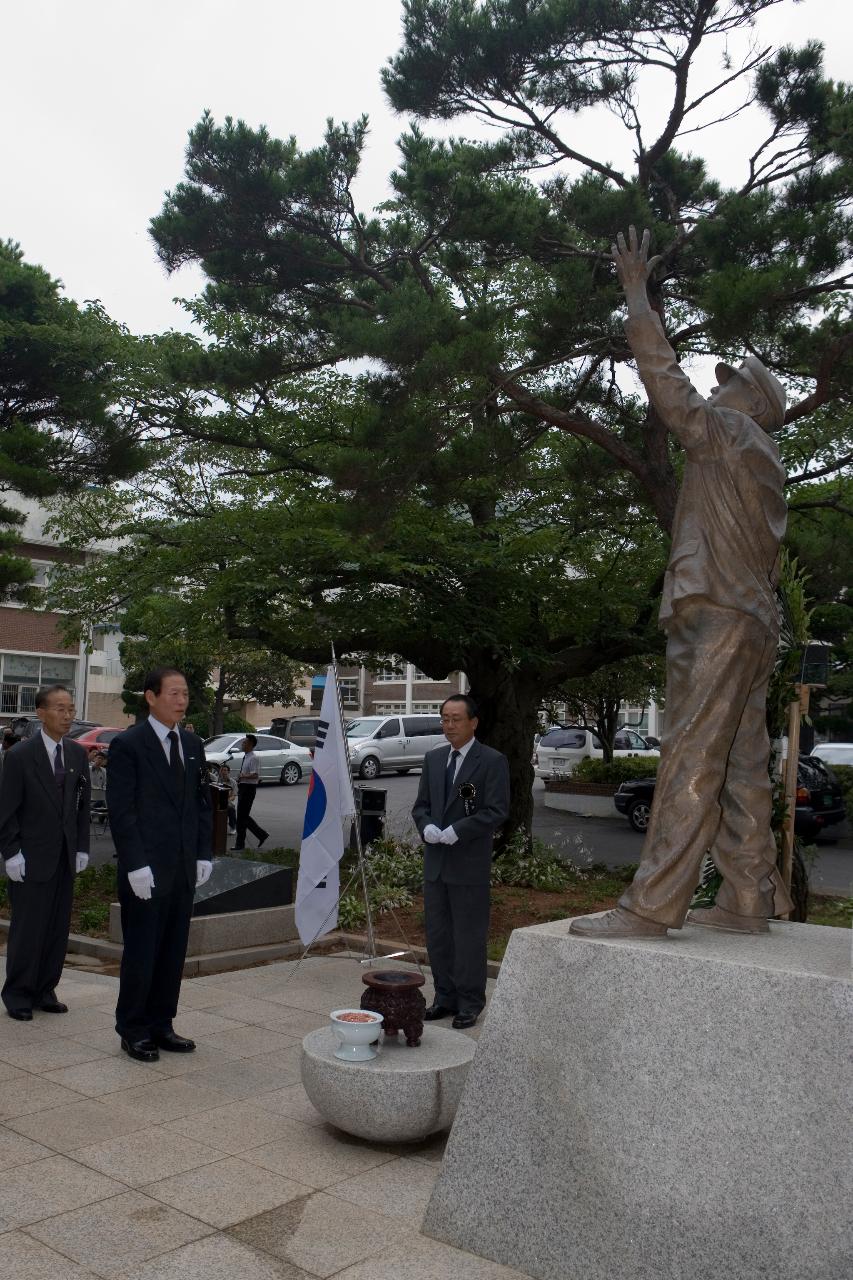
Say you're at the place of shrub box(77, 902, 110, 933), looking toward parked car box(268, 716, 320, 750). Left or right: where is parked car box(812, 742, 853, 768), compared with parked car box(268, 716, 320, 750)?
right

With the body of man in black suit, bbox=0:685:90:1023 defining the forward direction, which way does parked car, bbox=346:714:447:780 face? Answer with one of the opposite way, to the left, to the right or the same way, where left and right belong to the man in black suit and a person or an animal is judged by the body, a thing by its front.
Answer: to the right

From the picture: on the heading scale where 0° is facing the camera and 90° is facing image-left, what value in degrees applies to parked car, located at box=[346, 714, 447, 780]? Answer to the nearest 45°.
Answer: approximately 45°

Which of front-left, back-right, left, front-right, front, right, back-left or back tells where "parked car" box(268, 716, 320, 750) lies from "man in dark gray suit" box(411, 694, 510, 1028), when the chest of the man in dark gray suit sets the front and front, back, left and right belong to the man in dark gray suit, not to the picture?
back-right

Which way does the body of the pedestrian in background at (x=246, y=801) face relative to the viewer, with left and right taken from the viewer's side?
facing to the left of the viewer

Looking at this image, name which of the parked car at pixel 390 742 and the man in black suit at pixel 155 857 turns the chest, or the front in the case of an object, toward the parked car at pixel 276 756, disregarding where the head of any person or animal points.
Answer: the parked car at pixel 390 742

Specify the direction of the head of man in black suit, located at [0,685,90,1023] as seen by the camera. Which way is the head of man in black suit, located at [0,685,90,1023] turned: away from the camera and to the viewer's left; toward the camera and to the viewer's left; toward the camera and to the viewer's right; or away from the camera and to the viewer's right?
toward the camera and to the viewer's right

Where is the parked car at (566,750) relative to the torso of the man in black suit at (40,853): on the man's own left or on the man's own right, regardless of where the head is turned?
on the man's own left

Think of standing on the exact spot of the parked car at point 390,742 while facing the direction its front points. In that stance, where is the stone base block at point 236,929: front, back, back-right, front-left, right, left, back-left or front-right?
front-left

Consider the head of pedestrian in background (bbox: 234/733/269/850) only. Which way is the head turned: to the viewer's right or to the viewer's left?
to the viewer's left

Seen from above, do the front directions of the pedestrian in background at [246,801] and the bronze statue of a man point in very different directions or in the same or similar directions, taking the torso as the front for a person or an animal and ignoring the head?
same or similar directions

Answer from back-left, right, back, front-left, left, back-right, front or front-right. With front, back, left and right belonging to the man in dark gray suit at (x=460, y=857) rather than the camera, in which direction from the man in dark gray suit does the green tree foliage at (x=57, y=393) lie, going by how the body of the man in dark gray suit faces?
right
